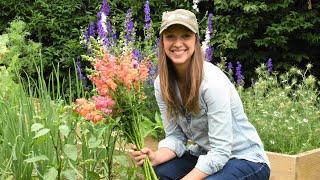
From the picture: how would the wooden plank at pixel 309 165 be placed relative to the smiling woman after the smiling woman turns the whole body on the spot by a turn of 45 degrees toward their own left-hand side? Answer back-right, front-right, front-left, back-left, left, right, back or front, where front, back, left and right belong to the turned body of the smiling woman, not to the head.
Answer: back-left

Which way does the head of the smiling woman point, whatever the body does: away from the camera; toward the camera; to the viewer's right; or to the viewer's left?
toward the camera

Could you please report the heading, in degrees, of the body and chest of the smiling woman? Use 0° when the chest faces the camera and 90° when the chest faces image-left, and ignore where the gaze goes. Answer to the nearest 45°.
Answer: approximately 45°

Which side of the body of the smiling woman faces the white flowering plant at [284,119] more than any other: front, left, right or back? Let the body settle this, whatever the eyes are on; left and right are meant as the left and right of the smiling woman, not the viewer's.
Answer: back

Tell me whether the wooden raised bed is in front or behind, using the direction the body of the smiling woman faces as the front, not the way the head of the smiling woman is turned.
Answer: behind
